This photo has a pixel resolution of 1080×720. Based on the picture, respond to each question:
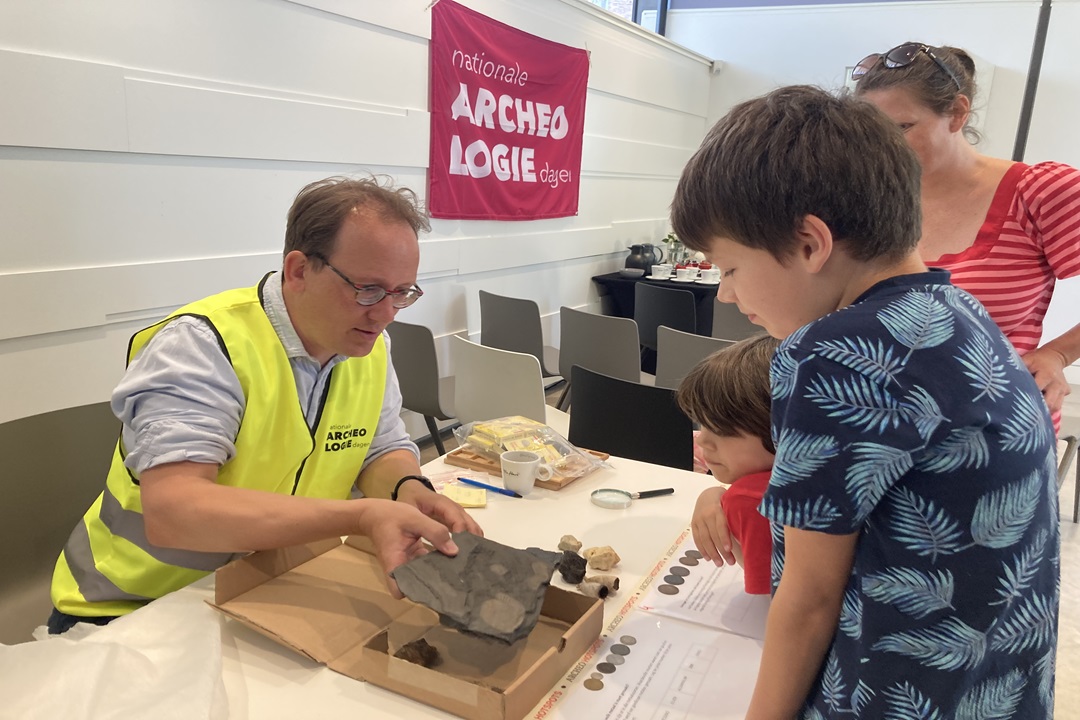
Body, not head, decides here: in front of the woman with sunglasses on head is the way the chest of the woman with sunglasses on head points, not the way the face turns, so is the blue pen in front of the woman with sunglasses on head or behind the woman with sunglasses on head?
in front

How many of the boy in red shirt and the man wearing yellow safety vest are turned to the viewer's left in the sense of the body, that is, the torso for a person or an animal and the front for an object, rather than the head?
1

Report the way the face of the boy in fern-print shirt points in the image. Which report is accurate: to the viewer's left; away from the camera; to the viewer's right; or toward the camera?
to the viewer's left

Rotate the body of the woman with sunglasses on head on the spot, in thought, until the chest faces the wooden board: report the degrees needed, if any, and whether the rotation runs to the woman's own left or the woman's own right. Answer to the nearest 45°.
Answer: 0° — they already face it

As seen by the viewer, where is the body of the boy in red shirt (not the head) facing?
to the viewer's left

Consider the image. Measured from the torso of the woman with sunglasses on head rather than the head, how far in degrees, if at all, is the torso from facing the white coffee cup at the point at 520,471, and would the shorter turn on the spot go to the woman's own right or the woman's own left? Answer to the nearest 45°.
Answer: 0° — they already face it

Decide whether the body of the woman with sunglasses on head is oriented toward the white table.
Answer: yes

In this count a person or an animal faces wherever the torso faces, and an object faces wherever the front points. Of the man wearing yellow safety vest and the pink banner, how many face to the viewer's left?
0

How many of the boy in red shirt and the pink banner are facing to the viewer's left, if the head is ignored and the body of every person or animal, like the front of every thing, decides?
1

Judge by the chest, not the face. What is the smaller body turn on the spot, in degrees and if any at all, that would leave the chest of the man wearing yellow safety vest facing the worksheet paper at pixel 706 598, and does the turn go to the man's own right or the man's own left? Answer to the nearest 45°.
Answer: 0° — they already face it

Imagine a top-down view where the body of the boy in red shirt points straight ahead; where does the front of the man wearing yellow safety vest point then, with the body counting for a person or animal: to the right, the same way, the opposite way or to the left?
the opposite way

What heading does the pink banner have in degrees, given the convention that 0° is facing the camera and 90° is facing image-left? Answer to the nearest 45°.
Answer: approximately 315°

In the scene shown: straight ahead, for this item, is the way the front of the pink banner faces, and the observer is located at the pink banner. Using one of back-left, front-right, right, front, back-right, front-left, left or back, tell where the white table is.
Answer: front-right
